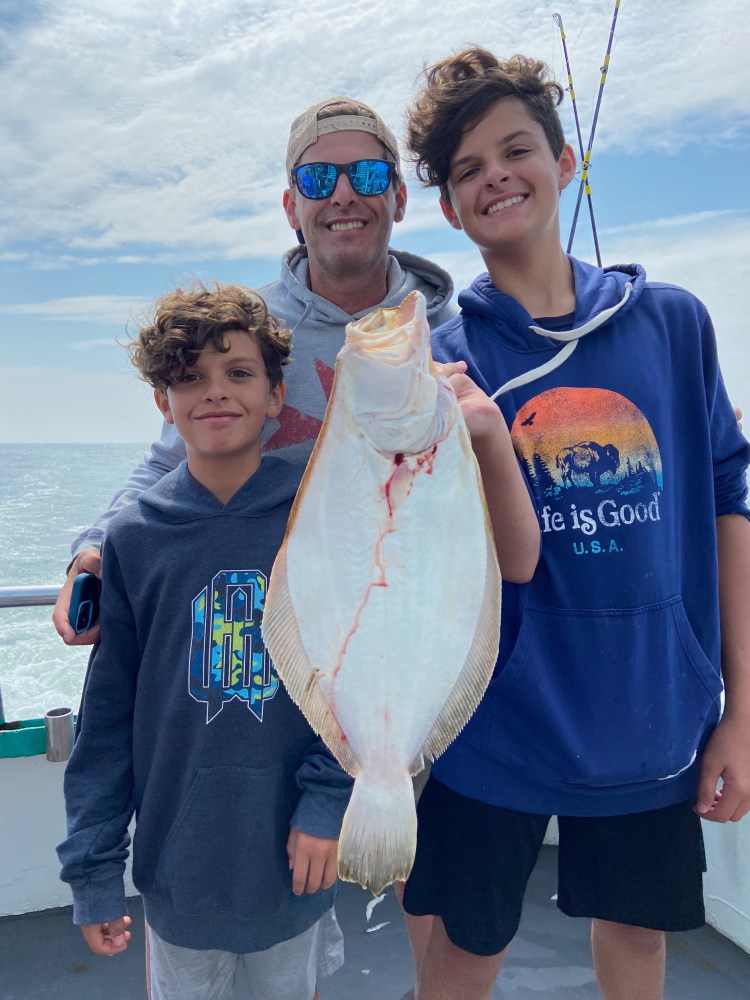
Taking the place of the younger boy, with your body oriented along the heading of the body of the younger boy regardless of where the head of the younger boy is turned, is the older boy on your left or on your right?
on your left

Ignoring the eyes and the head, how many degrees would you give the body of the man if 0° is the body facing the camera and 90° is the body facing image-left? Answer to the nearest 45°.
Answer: approximately 0°

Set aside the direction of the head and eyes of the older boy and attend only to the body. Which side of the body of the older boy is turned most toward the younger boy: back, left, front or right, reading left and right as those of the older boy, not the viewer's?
right
